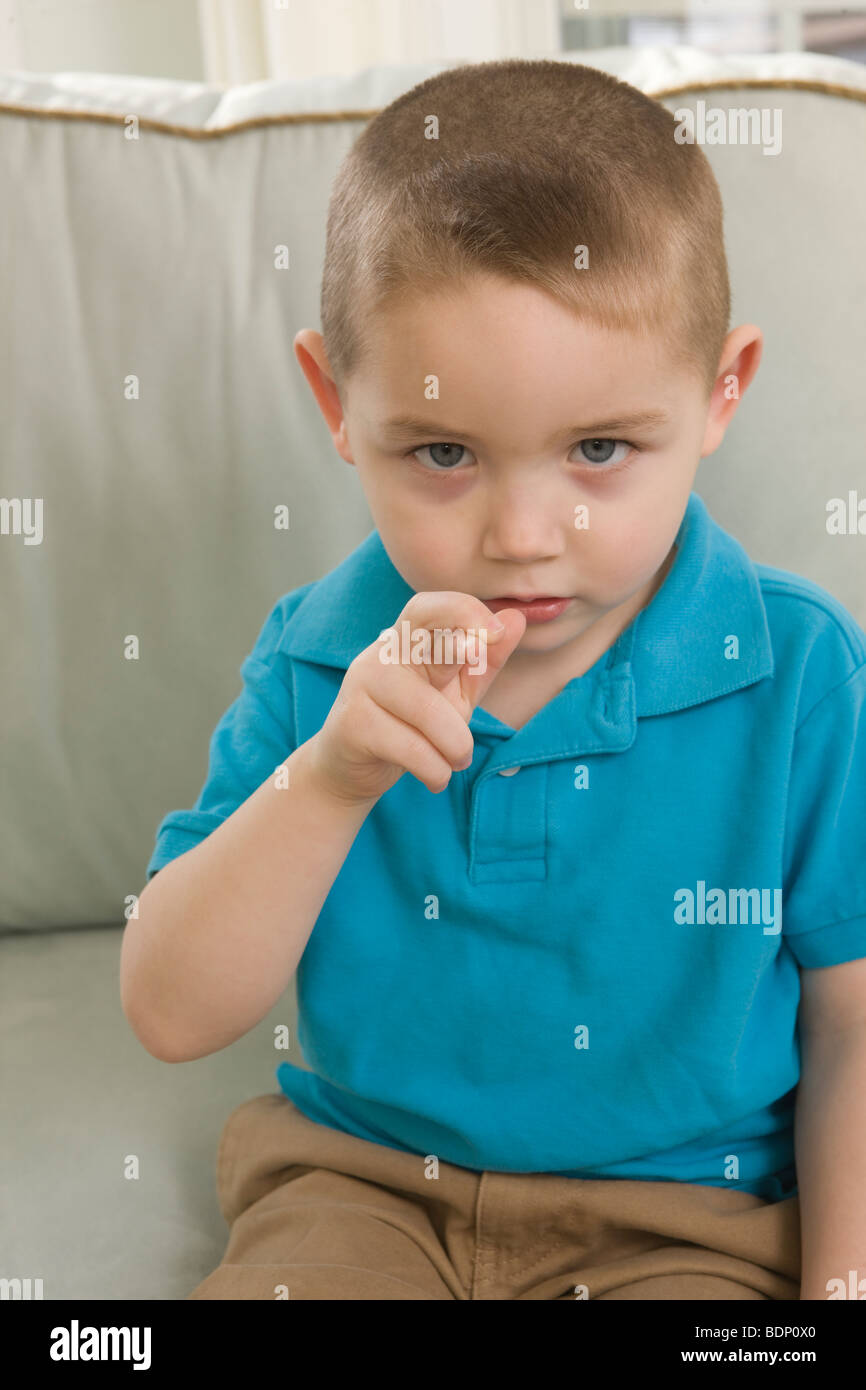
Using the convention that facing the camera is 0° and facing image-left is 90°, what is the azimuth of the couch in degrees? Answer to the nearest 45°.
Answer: approximately 0°

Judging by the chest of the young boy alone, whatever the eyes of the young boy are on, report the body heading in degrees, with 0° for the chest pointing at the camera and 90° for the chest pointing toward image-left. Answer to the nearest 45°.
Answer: approximately 0°
